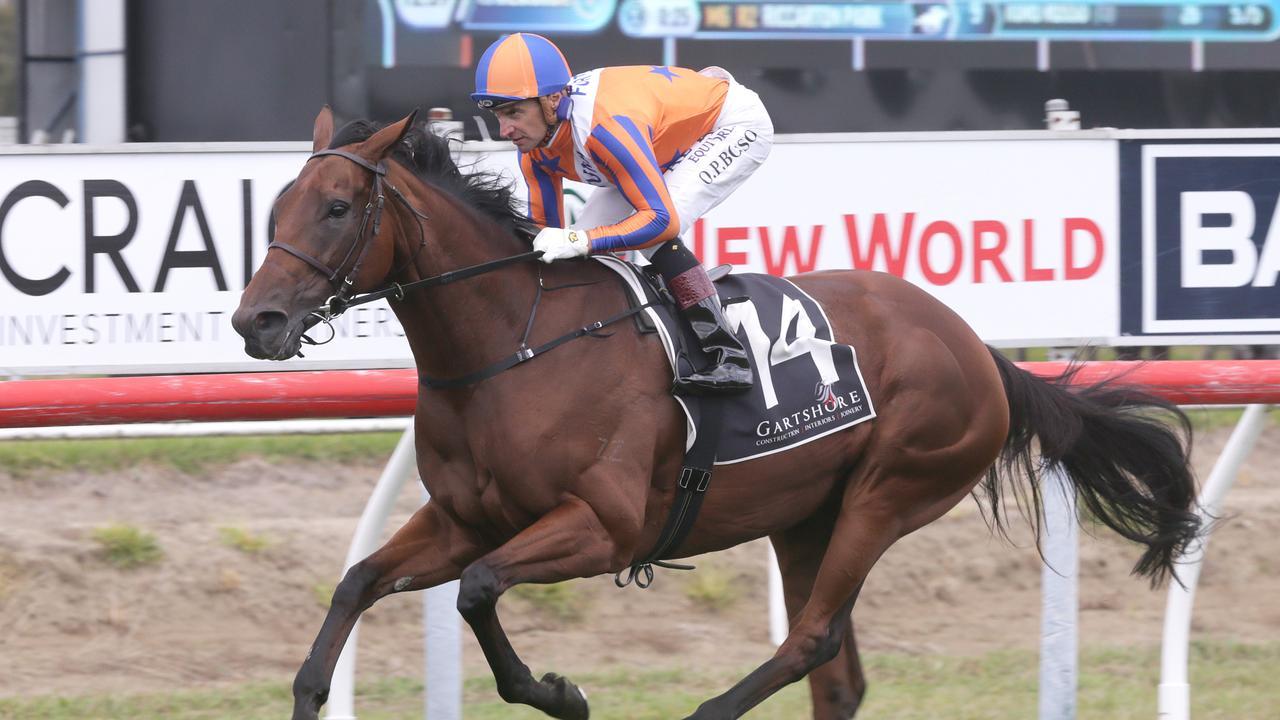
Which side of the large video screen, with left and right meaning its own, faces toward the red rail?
front

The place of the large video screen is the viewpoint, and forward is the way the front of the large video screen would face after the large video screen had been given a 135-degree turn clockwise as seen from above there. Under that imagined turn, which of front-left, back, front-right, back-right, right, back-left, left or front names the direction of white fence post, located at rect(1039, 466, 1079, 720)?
back-left

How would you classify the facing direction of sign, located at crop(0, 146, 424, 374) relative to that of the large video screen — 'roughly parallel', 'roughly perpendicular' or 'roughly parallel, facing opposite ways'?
roughly parallel

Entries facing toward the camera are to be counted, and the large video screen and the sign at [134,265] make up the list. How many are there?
2

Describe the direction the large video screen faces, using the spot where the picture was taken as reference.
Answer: facing the viewer

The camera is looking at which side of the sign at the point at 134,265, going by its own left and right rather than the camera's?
front

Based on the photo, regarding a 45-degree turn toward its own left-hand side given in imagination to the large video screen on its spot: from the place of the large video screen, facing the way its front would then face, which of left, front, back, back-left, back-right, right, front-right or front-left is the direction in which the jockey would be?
front-right

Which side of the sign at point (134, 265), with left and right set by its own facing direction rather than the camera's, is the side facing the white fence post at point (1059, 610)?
left

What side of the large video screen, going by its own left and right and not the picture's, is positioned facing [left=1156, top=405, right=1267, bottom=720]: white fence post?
front

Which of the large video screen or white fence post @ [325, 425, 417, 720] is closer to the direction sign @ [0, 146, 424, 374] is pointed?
the white fence post
